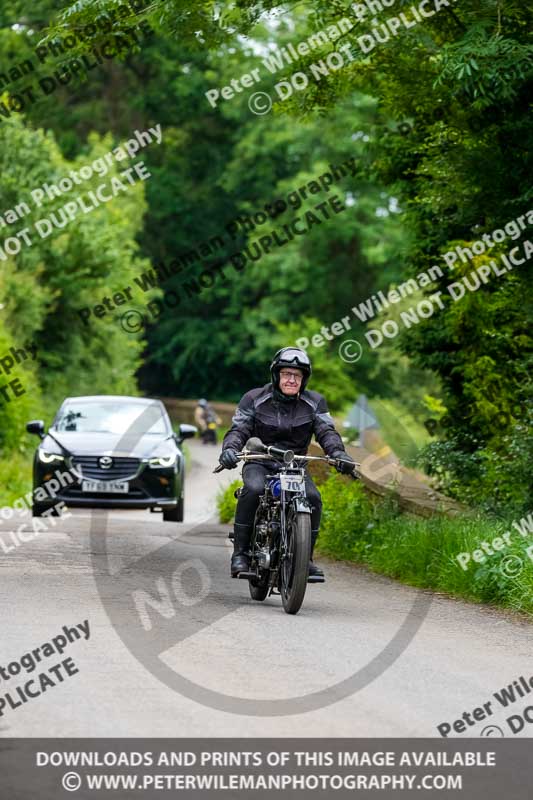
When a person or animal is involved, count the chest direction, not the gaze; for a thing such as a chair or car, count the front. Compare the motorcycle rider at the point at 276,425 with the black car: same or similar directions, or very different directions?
same or similar directions

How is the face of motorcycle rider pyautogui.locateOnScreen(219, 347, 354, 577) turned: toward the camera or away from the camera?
toward the camera

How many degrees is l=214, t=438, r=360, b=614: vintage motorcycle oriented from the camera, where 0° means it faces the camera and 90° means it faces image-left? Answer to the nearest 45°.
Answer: approximately 0°

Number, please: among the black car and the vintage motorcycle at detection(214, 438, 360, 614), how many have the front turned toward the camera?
2

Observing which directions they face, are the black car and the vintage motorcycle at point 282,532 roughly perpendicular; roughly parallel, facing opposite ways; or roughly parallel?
roughly parallel

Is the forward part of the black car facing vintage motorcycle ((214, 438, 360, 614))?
yes

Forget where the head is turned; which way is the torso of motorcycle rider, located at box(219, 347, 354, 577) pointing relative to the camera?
toward the camera

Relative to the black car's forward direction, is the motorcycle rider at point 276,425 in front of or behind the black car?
in front

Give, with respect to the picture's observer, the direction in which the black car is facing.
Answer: facing the viewer

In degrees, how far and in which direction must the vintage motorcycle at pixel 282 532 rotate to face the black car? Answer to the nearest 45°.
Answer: approximately 180°
